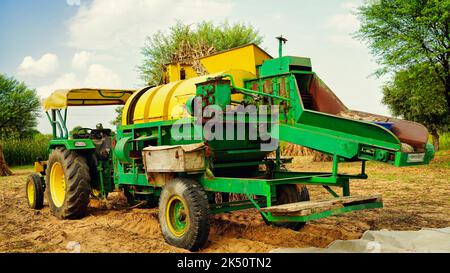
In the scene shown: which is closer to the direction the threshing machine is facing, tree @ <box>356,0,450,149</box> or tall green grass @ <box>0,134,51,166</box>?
the tall green grass

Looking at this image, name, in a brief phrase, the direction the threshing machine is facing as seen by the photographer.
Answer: facing away from the viewer and to the left of the viewer

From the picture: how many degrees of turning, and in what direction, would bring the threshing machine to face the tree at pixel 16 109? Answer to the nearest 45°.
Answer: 0° — it already faces it

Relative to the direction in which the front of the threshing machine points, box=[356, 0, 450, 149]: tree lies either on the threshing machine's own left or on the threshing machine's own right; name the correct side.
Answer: on the threshing machine's own right
